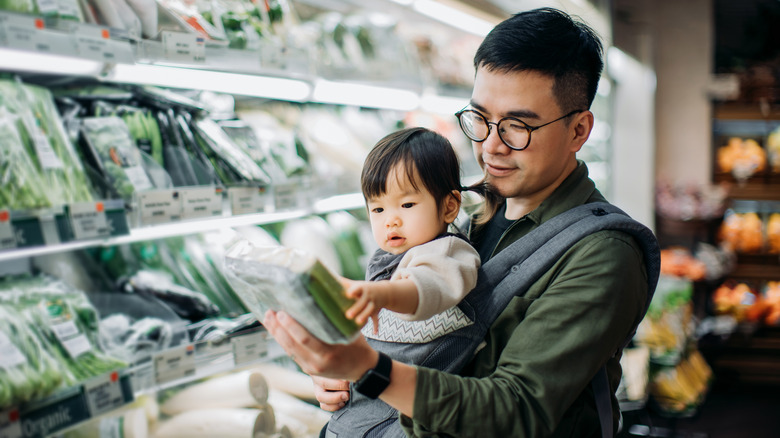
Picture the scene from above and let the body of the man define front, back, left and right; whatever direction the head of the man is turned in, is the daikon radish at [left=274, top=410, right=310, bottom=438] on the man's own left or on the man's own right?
on the man's own right

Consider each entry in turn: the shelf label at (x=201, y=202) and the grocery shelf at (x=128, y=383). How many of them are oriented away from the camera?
0

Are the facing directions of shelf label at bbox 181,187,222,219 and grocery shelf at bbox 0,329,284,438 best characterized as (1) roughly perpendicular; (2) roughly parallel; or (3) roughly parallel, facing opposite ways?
roughly parallel

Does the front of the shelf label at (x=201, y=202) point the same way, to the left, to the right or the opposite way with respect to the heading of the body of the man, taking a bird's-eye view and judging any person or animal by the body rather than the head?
to the left

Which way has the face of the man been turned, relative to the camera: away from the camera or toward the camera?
toward the camera

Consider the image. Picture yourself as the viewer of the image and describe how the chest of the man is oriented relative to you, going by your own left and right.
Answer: facing the viewer and to the left of the viewer

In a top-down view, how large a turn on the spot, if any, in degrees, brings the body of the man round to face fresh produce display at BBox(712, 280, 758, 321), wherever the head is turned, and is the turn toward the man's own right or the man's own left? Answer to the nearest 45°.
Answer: approximately 180°

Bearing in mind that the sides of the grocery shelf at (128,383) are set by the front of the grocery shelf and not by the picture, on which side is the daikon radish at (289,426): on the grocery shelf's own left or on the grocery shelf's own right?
on the grocery shelf's own left
